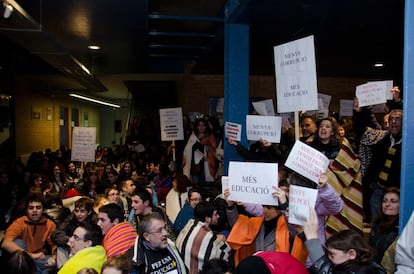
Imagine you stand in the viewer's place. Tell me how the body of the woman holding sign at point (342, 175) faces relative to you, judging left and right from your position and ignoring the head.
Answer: facing the viewer and to the left of the viewer

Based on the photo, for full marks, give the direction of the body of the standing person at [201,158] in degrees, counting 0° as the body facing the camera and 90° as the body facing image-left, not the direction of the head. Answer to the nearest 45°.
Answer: approximately 0°

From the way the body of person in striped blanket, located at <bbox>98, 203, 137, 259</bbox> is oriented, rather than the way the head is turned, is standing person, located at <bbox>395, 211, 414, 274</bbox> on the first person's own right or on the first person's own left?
on the first person's own left

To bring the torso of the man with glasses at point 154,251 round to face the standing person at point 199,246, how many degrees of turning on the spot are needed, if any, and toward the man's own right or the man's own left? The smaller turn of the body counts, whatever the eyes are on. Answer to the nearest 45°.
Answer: approximately 90° to the man's own left

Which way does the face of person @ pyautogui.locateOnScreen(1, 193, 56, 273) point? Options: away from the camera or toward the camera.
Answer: toward the camera
